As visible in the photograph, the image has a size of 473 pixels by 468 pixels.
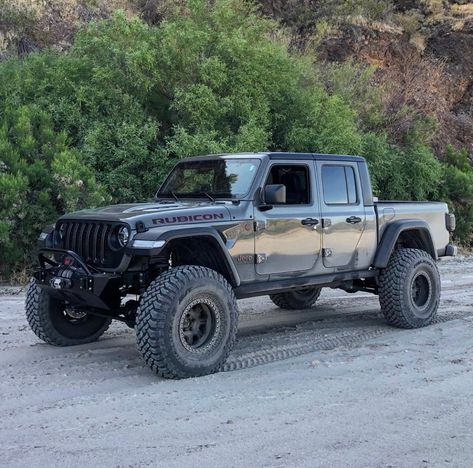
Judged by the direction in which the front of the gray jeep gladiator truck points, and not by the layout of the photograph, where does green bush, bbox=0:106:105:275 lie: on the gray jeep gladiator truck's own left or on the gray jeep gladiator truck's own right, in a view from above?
on the gray jeep gladiator truck's own right

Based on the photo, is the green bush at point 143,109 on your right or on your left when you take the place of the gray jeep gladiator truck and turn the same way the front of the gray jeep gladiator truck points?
on your right

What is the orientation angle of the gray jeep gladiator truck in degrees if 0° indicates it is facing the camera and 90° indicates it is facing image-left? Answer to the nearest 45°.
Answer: approximately 45°

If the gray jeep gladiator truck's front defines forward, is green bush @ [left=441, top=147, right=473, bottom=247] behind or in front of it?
behind
